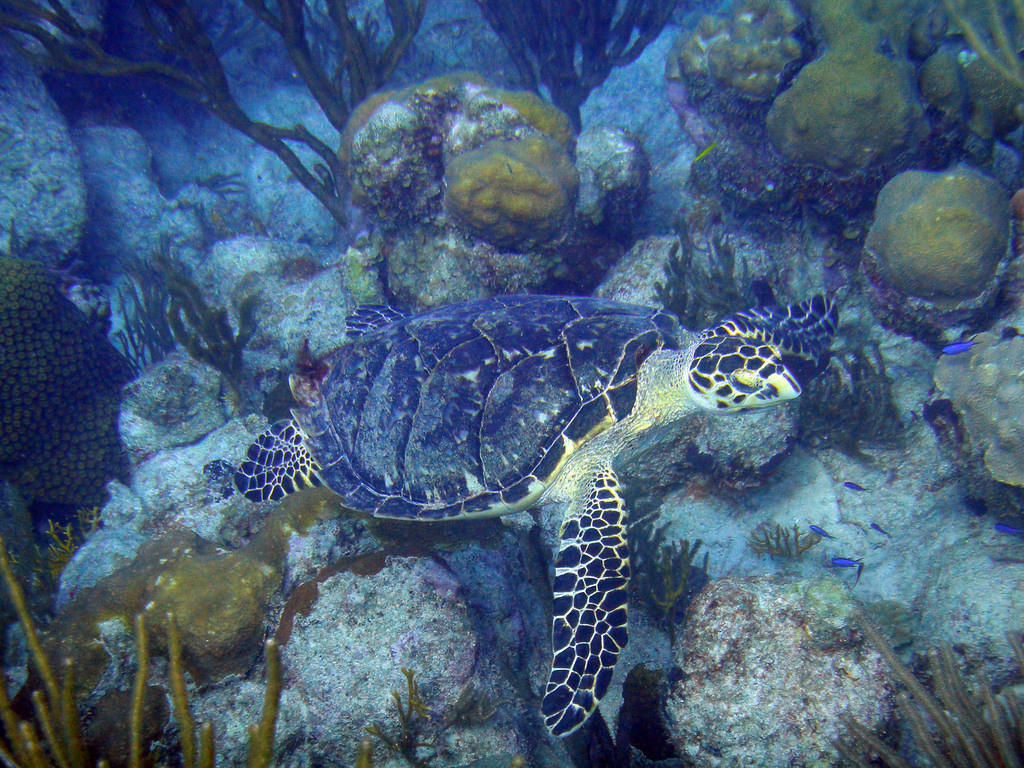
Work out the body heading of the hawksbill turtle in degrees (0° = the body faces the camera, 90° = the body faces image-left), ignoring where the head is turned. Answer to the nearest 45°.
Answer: approximately 270°

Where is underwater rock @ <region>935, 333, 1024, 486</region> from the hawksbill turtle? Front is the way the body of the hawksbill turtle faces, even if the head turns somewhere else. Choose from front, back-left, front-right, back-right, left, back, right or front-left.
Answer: front

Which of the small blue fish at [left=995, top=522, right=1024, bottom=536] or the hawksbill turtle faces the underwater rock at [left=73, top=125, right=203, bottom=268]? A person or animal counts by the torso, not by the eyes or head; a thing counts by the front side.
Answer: the small blue fish

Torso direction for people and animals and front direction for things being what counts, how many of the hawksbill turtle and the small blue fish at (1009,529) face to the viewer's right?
1

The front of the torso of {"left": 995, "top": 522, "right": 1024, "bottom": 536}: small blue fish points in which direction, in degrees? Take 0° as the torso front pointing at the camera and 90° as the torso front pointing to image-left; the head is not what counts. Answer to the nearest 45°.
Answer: approximately 90°
